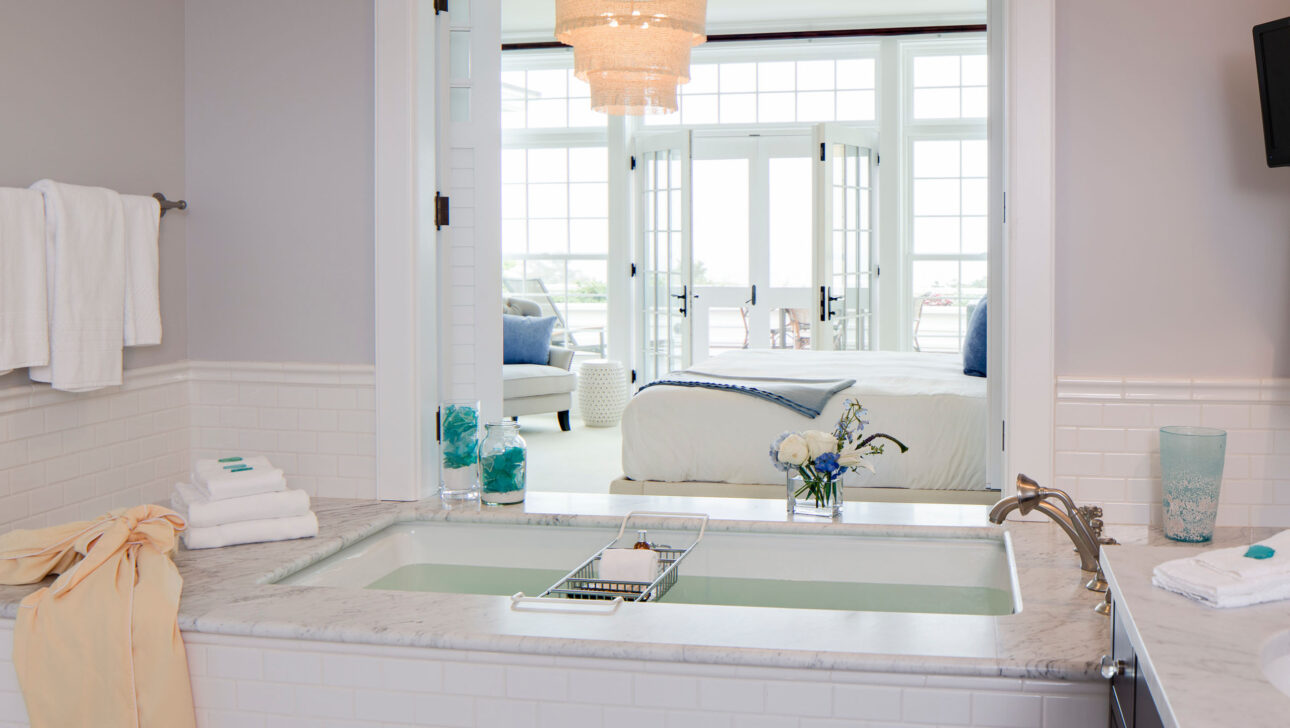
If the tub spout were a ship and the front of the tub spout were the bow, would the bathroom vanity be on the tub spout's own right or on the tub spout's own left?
on the tub spout's own left

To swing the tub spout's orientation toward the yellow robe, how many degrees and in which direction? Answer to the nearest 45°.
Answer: approximately 45° to its left

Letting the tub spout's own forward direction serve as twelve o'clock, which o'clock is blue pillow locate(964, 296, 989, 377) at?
The blue pillow is roughly at 3 o'clock from the tub spout.

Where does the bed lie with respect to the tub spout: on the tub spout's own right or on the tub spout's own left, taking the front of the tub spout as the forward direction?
on the tub spout's own right

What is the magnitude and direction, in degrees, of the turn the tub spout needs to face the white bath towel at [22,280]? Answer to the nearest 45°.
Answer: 0° — it already faces it

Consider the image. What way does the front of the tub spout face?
to the viewer's left
